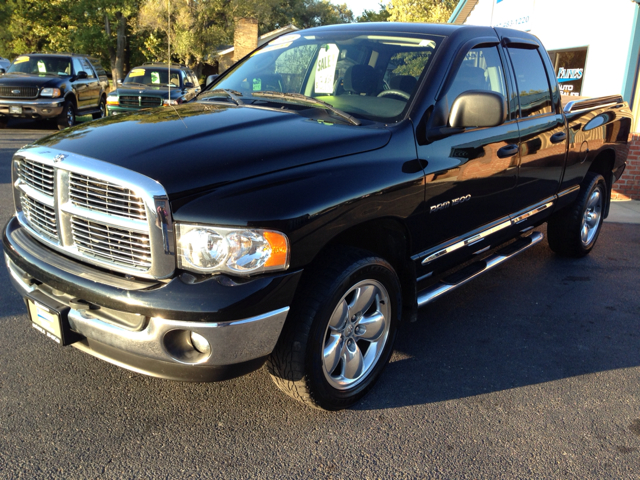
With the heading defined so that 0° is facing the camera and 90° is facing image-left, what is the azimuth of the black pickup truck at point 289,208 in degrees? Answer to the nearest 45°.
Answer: approximately 45°

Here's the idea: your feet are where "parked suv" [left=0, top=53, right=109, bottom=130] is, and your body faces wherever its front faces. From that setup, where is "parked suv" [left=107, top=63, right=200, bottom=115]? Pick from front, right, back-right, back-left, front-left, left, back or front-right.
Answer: left

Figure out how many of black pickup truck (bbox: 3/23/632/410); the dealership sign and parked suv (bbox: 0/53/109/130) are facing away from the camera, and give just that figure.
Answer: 0

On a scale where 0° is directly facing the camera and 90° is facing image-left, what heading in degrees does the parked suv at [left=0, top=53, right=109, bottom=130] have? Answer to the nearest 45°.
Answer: approximately 45°

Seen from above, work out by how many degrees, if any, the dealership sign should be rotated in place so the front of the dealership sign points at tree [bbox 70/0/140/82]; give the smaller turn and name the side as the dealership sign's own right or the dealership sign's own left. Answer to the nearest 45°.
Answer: approximately 135° to the dealership sign's own right

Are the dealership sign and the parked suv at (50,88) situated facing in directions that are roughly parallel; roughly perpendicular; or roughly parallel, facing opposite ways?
roughly parallel

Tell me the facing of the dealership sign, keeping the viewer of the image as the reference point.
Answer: facing the viewer

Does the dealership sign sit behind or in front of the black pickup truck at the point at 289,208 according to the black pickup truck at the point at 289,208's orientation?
behind

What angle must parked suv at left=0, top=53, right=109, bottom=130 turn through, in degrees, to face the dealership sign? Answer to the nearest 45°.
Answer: approximately 135° to its left

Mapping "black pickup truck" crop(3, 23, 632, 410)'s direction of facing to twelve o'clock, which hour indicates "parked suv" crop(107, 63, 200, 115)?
The parked suv is roughly at 4 o'clock from the black pickup truck.
